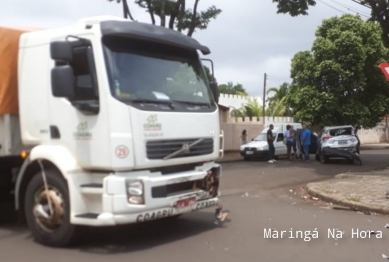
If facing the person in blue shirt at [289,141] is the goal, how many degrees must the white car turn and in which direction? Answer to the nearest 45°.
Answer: approximately 90° to its left

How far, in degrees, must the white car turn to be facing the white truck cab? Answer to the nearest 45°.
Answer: approximately 45° to its left

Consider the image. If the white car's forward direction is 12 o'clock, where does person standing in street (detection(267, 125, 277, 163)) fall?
The person standing in street is roughly at 10 o'clock from the white car.

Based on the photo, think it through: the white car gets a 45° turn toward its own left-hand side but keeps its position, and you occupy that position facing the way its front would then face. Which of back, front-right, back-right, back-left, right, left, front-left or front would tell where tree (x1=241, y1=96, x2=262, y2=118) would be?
back

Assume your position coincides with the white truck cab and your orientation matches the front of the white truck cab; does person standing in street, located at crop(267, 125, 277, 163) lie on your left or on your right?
on your left

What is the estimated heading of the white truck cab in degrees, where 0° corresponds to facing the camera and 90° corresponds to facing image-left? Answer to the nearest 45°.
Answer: approximately 315°
